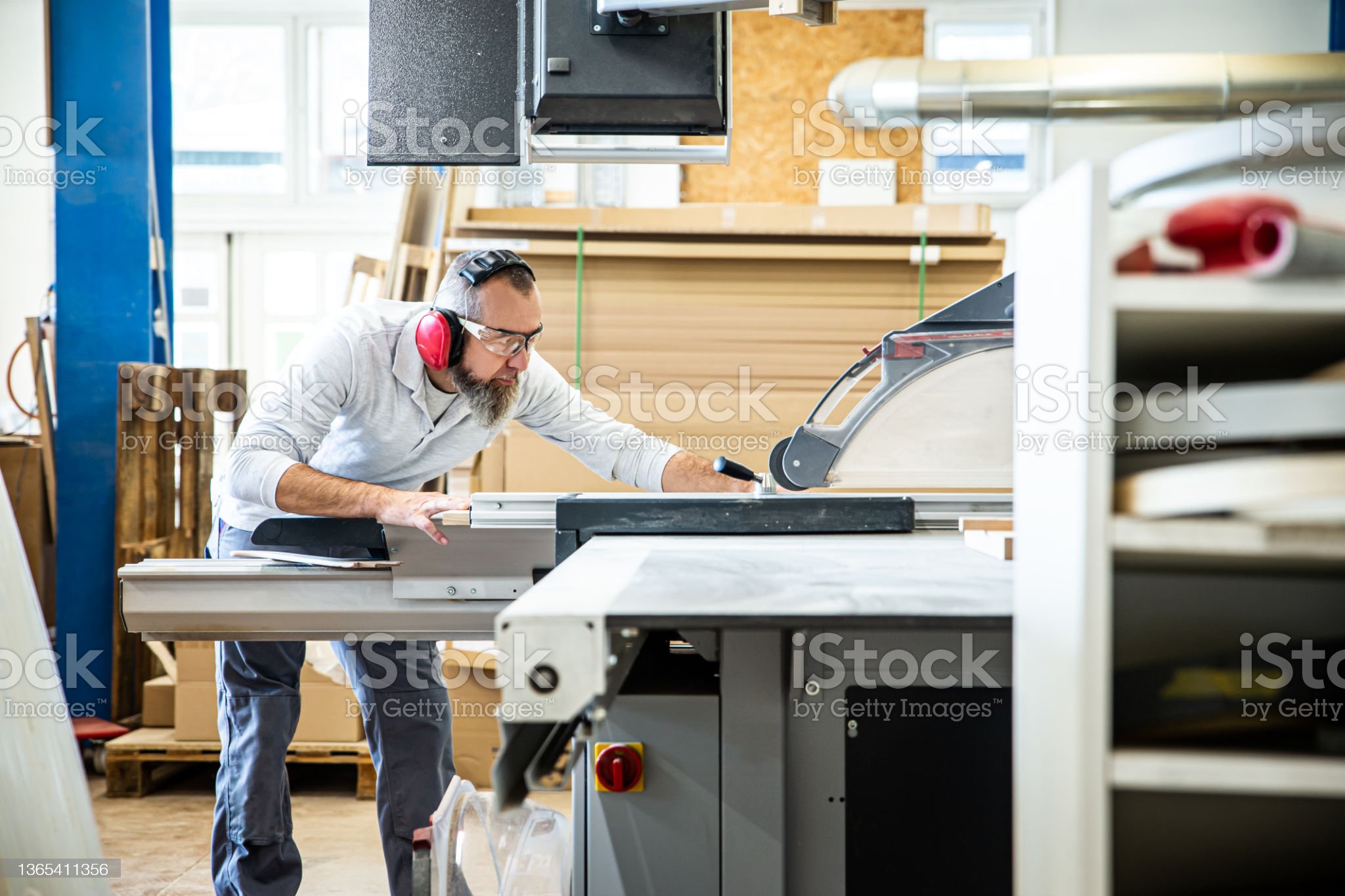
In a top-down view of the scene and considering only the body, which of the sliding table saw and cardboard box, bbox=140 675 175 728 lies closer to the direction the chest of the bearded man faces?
the sliding table saw

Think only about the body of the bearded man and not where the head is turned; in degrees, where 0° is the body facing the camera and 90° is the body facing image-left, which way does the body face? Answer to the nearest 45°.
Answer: approximately 315°

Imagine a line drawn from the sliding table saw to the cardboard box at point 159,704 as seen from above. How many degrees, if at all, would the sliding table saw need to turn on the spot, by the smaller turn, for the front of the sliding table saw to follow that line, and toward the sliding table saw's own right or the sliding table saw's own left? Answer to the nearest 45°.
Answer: approximately 45° to the sliding table saw's own right

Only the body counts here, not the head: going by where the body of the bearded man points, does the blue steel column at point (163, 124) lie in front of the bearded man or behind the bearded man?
behind

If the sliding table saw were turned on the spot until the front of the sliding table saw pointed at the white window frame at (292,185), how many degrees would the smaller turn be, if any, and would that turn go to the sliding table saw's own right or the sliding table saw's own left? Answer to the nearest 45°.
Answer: approximately 90° to the sliding table saw's own right

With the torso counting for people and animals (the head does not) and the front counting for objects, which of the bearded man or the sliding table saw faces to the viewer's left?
the sliding table saw

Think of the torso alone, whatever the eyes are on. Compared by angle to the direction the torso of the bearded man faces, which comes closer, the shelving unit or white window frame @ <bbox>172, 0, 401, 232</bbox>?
the shelving unit

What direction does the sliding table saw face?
to the viewer's left

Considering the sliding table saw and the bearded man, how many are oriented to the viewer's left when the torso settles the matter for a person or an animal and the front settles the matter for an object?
1

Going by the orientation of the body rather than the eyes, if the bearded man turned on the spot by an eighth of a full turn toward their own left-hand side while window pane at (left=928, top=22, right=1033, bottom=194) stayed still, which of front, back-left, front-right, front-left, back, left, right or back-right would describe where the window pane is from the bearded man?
front-left

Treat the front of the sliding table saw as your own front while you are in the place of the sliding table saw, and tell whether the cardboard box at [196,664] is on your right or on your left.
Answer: on your right

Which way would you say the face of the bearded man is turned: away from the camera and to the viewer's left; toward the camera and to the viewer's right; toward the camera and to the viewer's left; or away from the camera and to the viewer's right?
toward the camera and to the viewer's right
